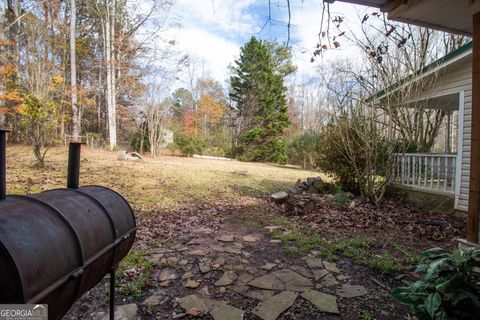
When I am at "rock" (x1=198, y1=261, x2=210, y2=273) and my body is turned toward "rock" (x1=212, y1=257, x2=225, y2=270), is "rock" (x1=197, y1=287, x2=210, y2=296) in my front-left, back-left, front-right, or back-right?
back-right

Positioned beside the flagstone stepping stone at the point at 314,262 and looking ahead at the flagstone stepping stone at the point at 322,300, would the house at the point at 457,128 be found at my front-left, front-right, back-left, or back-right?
back-left

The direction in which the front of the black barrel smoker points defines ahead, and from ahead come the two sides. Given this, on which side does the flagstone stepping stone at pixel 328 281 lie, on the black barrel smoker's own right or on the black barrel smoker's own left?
on the black barrel smoker's own left

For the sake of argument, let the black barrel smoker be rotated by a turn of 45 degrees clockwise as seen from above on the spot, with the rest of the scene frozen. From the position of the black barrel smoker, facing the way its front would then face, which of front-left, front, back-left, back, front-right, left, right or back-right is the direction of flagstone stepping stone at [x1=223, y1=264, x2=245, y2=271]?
back-left

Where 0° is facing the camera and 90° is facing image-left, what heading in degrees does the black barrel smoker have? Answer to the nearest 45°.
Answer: approximately 315°

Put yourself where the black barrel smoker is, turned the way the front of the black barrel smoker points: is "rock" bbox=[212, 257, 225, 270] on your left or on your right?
on your left

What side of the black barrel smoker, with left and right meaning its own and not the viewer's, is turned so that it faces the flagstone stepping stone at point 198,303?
left

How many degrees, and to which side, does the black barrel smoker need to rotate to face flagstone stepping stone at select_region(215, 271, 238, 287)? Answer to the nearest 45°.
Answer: approximately 90° to its left
